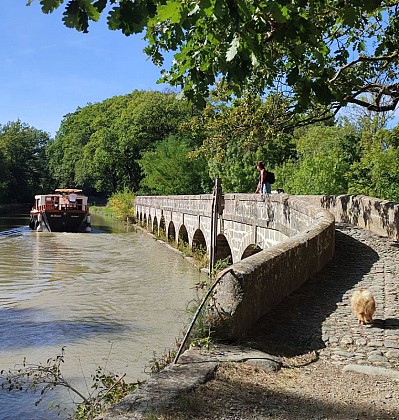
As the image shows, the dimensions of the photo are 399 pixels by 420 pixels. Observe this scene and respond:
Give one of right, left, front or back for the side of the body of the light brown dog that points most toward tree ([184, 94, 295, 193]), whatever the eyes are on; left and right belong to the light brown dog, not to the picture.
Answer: front

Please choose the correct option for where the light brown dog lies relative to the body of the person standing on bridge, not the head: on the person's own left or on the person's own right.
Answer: on the person's own left

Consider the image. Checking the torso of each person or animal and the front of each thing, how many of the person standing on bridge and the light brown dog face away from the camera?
1

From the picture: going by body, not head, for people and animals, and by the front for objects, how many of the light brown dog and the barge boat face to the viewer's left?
0

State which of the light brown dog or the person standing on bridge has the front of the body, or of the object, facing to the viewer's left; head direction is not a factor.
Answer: the person standing on bridge

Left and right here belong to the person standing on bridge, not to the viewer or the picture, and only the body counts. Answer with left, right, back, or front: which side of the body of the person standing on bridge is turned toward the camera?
left

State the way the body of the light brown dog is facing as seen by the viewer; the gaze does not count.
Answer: away from the camera

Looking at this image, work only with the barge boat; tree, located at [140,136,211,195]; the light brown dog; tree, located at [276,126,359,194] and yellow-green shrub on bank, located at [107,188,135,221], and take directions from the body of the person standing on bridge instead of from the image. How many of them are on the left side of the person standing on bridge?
1
